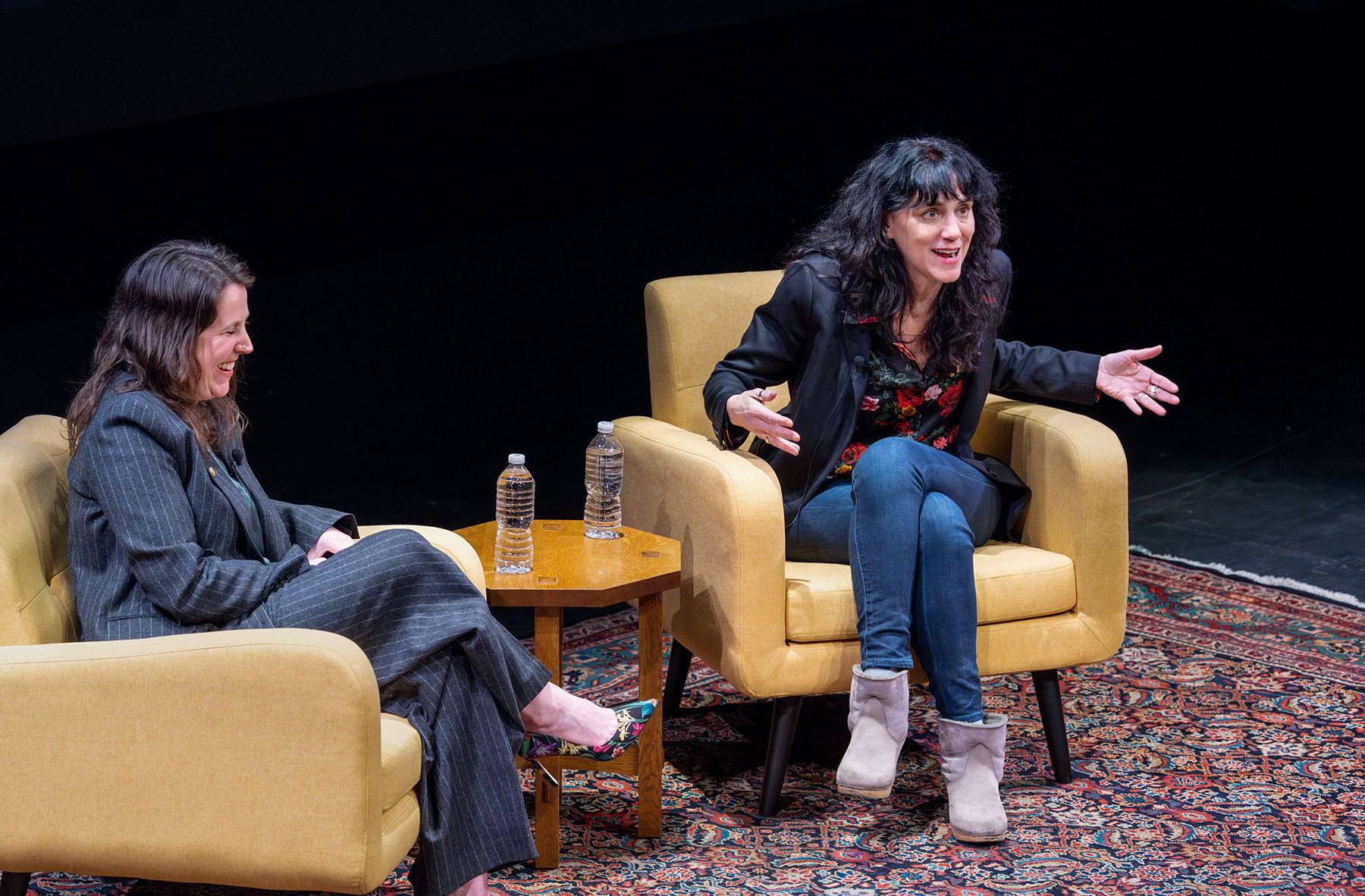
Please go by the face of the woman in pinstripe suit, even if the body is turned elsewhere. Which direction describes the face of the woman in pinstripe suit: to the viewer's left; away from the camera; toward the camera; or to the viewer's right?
to the viewer's right

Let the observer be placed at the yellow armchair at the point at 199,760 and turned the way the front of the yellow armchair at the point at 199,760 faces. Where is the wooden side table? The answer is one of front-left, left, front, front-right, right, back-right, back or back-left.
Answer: front-left

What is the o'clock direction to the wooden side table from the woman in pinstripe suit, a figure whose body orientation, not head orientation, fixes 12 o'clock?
The wooden side table is roughly at 11 o'clock from the woman in pinstripe suit.

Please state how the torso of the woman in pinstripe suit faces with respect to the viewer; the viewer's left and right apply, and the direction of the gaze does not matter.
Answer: facing to the right of the viewer

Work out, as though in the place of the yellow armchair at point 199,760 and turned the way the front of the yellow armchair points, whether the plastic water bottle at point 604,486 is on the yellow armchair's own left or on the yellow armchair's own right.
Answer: on the yellow armchair's own left

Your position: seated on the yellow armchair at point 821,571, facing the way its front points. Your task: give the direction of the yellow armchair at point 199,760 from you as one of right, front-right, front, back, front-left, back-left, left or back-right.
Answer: right

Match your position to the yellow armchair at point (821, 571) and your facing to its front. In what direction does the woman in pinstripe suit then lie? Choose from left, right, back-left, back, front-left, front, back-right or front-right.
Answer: right

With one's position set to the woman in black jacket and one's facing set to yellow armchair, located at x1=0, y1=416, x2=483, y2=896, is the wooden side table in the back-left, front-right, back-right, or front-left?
front-right

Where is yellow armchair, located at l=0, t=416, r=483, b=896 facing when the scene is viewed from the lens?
facing to the right of the viewer

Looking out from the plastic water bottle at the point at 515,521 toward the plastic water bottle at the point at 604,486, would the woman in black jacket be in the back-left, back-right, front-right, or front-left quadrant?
front-right
